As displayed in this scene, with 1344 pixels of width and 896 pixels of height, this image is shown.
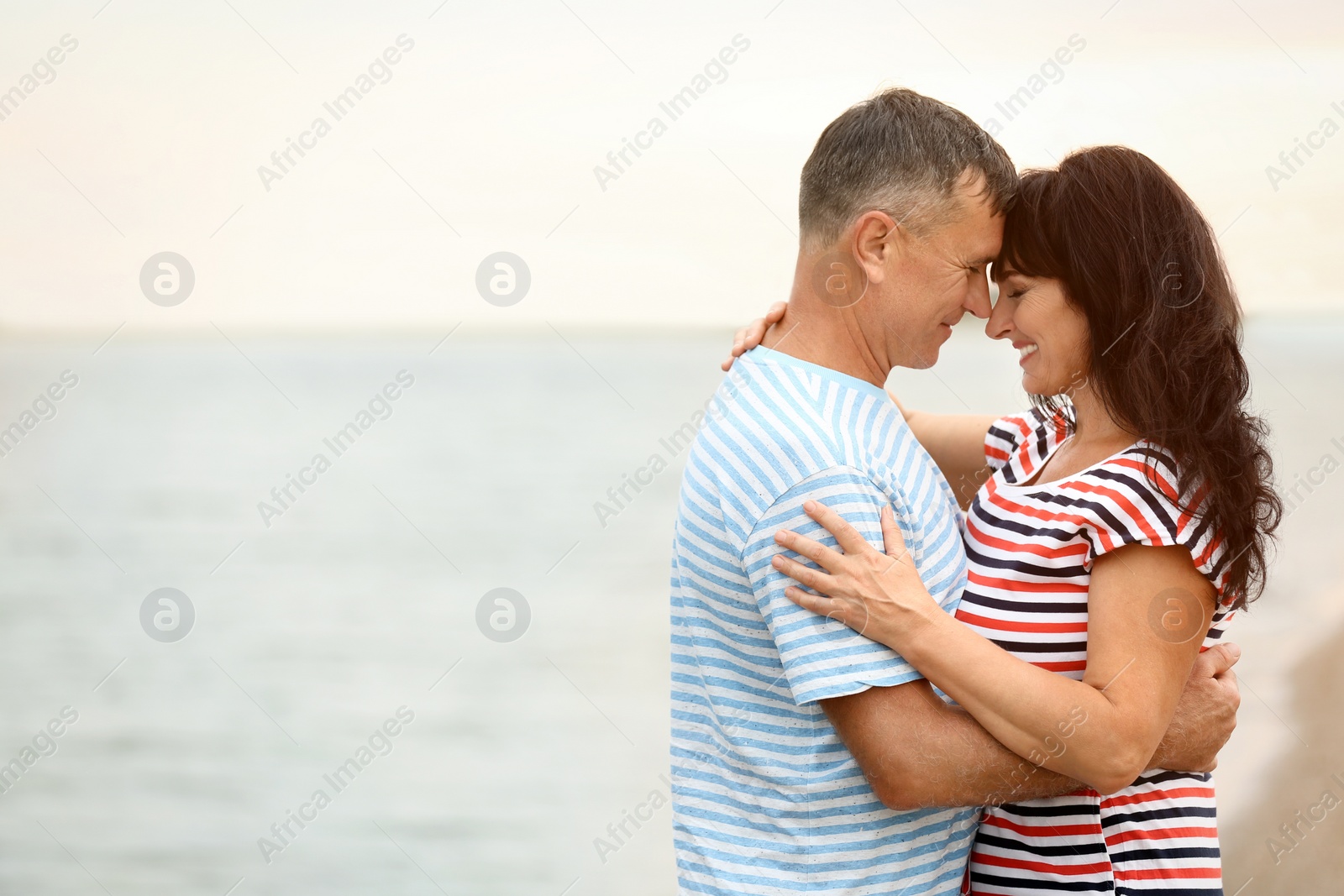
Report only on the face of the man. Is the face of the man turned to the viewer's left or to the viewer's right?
to the viewer's right

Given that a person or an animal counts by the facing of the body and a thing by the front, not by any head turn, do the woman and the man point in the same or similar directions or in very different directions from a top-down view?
very different directions

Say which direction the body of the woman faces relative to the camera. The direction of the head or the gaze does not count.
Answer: to the viewer's left

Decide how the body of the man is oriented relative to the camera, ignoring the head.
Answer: to the viewer's right
